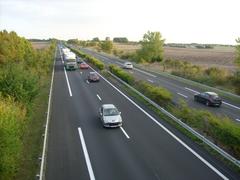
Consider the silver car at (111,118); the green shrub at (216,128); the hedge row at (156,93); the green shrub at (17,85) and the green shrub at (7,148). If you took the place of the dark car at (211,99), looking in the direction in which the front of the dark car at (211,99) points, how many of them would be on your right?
0

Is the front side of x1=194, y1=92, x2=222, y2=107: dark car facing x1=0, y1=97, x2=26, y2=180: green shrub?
no

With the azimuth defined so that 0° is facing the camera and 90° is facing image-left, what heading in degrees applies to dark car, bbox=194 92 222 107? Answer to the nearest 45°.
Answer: approximately 135°

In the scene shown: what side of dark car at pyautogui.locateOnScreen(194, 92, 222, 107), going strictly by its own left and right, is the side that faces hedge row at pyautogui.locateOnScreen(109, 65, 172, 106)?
left

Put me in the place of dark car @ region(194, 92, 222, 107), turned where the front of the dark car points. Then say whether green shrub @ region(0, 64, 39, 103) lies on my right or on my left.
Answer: on my left

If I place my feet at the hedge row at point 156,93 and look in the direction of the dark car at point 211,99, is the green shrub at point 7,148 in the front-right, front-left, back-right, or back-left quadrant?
back-right

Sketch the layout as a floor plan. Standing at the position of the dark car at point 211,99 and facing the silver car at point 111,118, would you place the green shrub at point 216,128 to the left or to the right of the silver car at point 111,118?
left

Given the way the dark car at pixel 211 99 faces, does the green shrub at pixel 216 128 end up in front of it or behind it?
behind

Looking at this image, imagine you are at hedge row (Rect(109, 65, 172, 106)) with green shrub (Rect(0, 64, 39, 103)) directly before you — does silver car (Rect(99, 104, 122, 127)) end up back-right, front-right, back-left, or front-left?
front-left

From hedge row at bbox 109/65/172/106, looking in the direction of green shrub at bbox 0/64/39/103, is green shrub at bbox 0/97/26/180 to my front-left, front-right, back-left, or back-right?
front-left

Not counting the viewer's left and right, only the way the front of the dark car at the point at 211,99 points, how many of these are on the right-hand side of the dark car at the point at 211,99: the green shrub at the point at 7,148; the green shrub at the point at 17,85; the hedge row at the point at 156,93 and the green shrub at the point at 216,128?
0

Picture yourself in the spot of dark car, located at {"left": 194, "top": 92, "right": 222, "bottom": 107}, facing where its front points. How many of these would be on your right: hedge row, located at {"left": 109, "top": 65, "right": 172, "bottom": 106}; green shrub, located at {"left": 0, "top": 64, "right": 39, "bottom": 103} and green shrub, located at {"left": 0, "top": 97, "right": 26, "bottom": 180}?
0

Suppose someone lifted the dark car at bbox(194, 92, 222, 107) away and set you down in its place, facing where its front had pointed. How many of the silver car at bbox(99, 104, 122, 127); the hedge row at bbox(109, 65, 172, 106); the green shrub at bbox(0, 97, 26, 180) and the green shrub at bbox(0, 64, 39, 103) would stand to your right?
0

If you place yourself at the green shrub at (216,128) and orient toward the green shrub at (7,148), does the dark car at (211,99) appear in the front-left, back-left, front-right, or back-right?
back-right
